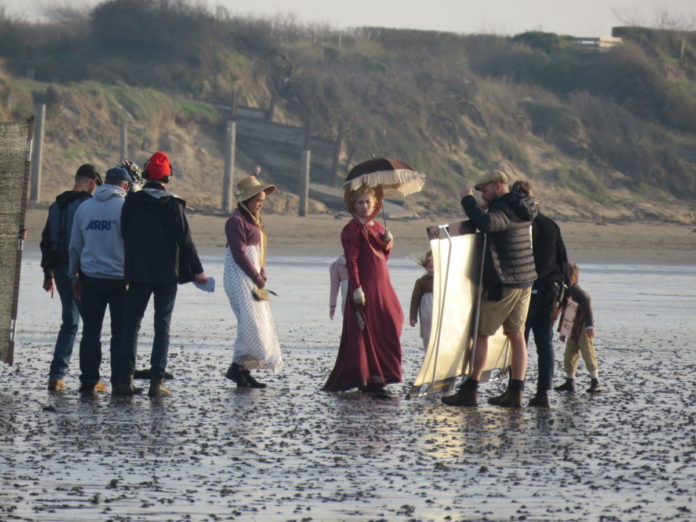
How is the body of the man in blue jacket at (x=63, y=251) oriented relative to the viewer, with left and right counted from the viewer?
facing away from the viewer and to the right of the viewer

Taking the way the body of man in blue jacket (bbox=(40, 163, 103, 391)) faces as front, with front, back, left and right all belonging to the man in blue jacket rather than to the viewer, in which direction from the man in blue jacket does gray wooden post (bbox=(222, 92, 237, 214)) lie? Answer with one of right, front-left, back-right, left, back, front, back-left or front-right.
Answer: front-left

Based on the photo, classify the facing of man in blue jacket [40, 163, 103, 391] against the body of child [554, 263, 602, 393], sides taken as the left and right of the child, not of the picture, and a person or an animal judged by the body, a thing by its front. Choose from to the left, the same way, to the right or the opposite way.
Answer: the opposite way

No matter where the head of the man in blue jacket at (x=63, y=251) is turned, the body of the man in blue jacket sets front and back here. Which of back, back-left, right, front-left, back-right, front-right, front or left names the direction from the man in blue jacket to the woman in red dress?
front-right

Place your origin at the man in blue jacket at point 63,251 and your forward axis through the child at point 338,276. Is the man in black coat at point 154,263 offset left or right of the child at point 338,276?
right

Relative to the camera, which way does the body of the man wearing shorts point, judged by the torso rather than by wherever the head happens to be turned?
to the viewer's left

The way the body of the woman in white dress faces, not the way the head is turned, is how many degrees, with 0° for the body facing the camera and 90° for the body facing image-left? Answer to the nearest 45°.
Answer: approximately 270°

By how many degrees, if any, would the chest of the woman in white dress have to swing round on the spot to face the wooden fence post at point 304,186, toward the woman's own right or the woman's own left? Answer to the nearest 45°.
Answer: approximately 90° to the woman's own left
